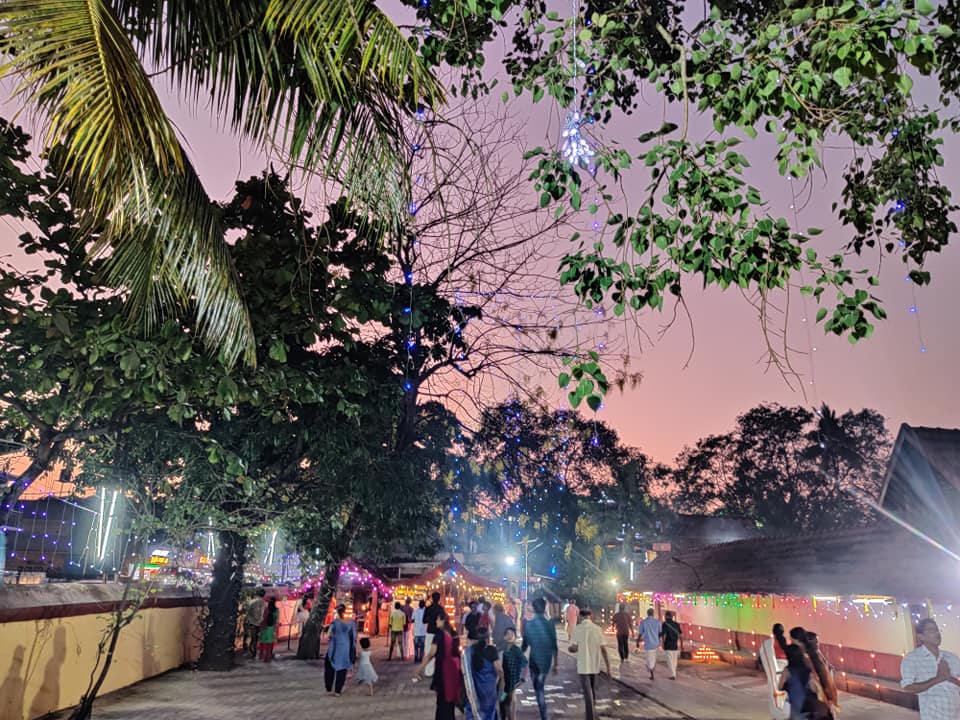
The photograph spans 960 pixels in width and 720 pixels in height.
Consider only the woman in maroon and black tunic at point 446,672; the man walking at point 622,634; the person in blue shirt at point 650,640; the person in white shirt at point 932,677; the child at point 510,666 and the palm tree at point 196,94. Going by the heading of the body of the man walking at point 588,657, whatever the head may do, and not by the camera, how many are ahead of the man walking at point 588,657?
2

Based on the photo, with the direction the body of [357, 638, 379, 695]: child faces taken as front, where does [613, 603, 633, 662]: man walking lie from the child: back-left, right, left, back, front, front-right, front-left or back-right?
front-right

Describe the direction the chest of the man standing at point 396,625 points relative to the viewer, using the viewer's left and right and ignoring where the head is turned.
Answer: facing away from the viewer

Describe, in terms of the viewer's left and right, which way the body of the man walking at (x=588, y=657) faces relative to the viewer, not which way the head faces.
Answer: facing away from the viewer

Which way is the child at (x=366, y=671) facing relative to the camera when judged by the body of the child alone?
away from the camera

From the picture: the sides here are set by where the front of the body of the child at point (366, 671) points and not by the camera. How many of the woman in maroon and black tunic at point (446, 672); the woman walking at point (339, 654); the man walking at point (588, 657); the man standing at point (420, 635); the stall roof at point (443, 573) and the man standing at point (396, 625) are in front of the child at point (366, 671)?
3

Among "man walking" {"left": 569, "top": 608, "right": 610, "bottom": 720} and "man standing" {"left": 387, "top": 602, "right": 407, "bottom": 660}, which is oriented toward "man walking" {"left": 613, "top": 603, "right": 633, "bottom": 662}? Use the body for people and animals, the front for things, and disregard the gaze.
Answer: "man walking" {"left": 569, "top": 608, "right": 610, "bottom": 720}
